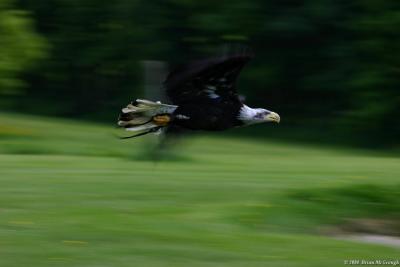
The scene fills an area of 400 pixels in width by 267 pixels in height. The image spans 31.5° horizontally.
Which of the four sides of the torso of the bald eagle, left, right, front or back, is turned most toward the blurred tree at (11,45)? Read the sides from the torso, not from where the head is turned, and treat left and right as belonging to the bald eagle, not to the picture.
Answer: left

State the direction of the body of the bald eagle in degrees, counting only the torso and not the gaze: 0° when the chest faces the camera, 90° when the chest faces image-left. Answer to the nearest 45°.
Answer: approximately 270°
